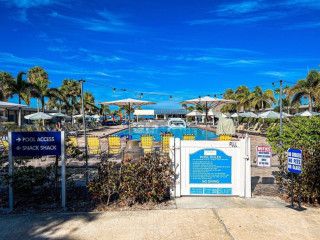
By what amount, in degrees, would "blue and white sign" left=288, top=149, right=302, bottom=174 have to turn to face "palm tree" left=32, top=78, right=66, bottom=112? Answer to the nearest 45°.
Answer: approximately 135° to its right

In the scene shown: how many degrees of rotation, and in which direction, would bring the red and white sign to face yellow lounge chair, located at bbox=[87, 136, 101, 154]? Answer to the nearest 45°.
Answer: approximately 90° to its right

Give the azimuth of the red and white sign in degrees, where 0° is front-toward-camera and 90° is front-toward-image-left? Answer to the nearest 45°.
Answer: approximately 0°

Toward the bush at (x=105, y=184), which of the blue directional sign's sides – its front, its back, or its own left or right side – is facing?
left

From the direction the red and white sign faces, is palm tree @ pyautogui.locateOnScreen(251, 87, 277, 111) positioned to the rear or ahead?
to the rear

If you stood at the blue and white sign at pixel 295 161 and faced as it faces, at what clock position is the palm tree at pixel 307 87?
The palm tree is roughly at 6 o'clock from the blue and white sign.

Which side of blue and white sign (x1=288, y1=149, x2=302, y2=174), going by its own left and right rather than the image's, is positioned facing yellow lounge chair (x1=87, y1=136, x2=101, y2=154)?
right

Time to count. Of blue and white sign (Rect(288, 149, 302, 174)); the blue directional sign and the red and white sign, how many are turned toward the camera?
3

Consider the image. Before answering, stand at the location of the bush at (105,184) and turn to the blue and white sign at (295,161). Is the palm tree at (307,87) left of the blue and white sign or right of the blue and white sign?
left

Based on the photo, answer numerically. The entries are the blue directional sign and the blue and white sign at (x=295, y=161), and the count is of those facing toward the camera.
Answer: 2

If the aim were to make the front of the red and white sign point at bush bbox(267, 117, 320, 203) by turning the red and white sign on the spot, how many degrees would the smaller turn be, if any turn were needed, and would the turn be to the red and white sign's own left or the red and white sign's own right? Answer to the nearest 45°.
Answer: approximately 45° to the red and white sign's own left

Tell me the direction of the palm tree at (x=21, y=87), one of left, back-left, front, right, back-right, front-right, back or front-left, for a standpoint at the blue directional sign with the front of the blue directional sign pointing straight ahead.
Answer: back

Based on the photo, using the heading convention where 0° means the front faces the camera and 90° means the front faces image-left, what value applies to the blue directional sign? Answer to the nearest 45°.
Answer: approximately 0°
